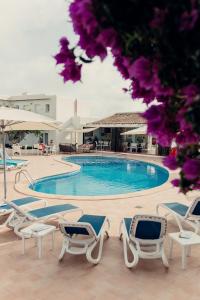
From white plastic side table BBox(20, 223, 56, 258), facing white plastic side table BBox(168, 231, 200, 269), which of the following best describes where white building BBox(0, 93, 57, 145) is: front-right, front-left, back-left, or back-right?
back-left

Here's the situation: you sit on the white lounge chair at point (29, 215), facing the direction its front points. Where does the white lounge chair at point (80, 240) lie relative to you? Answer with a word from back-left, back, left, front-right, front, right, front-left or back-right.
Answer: right
